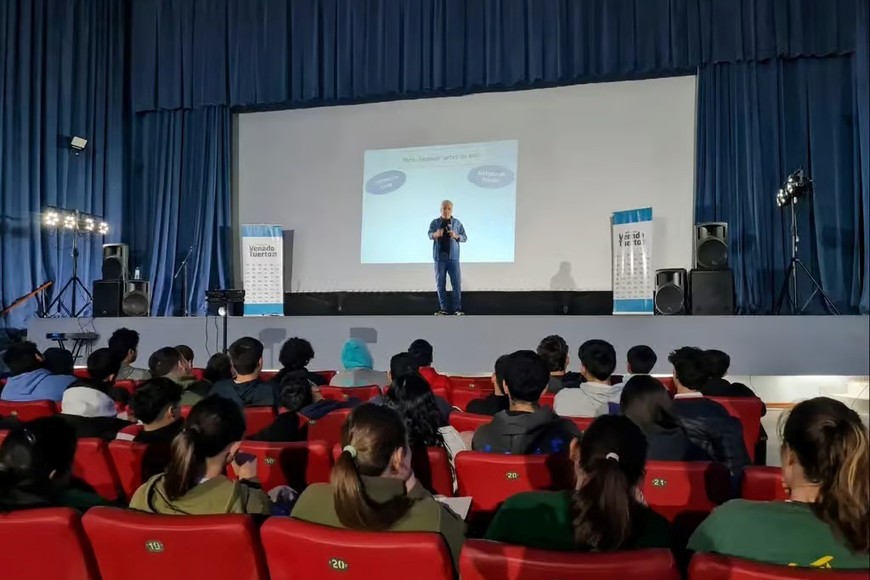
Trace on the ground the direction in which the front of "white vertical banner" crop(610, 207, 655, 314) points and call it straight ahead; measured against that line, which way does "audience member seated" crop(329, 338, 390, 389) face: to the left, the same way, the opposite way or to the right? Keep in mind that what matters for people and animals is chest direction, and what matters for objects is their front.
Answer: the opposite way

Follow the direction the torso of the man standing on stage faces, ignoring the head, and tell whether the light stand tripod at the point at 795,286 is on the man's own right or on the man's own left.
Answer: on the man's own left

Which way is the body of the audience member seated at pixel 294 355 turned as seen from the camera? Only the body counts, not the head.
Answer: away from the camera

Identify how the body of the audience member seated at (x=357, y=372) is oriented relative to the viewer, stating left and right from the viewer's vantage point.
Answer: facing away from the viewer

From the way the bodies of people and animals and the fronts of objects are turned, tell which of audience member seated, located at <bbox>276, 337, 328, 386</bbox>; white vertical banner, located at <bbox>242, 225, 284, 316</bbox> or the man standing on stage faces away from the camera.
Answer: the audience member seated

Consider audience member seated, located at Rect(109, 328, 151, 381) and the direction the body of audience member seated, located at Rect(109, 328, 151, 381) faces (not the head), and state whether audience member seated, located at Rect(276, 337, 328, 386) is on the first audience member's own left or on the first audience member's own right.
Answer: on the first audience member's own right

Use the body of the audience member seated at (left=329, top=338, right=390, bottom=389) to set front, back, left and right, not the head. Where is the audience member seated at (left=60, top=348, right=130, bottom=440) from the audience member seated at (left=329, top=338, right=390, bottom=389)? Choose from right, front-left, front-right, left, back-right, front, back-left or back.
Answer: back-left

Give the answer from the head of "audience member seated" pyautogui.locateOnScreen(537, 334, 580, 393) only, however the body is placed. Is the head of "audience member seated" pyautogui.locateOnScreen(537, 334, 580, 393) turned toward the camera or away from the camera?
away from the camera

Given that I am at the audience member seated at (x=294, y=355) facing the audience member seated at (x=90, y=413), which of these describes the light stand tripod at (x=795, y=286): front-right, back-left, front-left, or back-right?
back-left

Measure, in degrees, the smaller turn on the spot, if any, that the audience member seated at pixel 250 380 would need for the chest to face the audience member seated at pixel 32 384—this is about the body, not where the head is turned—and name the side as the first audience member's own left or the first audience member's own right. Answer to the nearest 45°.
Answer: approximately 90° to the first audience member's own left

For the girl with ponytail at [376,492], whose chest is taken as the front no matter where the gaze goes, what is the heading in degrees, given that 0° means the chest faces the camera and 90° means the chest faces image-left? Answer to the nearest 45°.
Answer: approximately 225°

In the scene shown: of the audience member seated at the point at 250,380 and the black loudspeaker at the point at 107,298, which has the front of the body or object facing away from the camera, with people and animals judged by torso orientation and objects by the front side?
the audience member seated
